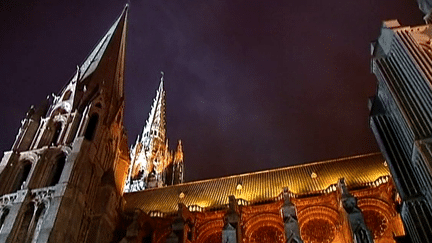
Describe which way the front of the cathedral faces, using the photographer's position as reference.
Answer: facing away from the viewer and to the left of the viewer
